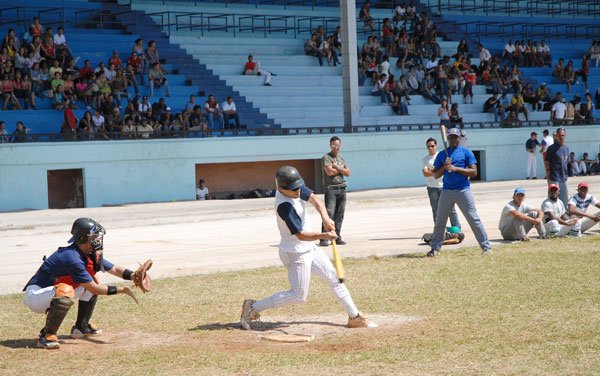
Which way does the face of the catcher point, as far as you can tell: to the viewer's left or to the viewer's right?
to the viewer's right

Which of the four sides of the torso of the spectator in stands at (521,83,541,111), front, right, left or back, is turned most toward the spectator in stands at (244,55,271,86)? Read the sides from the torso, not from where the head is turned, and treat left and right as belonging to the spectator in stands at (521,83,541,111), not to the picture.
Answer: right

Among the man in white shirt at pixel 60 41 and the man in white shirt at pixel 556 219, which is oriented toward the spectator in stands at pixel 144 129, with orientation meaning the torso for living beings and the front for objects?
the man in white shirt at pixel 60 41

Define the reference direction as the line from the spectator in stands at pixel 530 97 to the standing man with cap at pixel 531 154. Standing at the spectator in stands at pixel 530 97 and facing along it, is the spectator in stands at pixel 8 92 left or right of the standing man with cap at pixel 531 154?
right

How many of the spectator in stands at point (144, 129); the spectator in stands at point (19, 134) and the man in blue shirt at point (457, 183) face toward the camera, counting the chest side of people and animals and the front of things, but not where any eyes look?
3

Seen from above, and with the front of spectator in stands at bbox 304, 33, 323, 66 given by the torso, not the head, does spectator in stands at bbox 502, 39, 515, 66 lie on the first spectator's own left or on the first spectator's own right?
on the first spectator's own left

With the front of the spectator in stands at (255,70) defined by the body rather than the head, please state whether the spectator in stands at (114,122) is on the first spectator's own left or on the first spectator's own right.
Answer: on the first spectator's own right

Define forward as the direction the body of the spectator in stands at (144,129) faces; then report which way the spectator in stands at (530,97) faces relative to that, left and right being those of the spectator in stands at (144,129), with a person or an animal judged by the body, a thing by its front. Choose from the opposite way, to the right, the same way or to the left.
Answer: the same way

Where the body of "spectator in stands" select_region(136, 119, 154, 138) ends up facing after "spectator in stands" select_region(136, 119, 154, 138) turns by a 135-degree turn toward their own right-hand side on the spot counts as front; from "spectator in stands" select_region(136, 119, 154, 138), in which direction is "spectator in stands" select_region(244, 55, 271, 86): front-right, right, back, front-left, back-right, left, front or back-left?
right

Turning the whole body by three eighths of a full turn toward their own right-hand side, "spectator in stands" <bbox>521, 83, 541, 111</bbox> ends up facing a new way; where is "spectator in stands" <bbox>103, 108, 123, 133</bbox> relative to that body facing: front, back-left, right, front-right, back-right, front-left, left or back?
front-left

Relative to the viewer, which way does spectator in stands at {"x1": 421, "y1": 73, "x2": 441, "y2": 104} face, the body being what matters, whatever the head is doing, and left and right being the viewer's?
facing the viewer and to the right of the viewer

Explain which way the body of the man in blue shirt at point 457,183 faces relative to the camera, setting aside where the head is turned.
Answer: toward the camera

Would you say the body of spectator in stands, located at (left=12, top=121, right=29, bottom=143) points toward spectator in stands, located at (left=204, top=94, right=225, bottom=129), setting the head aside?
no

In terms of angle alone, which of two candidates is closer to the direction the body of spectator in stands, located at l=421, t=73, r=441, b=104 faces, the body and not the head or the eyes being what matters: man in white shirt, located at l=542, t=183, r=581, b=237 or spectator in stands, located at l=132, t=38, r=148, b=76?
the man in white shirt

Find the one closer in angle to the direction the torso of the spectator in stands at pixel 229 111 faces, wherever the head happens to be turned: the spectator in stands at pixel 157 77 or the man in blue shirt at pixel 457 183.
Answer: the man in blue shirt

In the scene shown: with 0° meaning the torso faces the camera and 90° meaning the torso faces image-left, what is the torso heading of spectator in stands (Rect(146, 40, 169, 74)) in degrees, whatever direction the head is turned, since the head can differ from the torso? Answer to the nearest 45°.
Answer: approximately 315°
